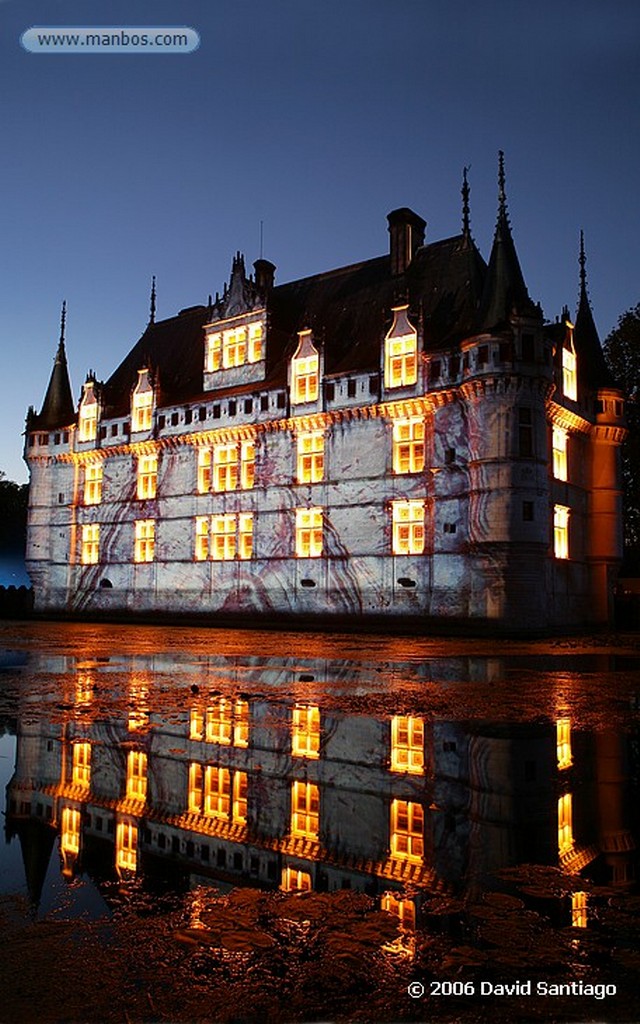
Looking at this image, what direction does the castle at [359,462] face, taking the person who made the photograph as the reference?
facing the viewer and to the left of the viewer

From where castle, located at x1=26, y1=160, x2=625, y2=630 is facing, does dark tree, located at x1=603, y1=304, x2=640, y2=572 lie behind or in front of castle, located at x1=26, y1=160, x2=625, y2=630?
behind
